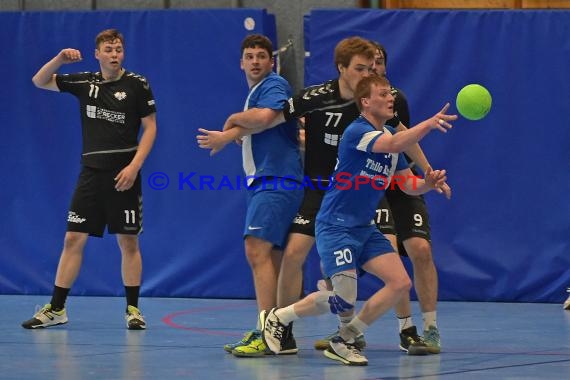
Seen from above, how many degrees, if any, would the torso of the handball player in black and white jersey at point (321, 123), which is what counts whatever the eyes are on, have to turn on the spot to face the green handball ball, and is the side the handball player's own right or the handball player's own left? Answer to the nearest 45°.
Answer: approximately 45° to the handball player's own left

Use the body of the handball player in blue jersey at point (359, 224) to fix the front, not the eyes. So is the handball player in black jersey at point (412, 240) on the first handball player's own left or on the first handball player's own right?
on the first handball player's own left

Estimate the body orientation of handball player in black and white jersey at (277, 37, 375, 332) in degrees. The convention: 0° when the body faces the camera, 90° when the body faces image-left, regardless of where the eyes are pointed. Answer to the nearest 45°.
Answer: approximately 315°

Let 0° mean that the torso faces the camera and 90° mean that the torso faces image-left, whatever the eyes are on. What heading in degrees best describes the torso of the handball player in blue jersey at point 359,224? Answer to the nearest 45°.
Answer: approximately 315°
